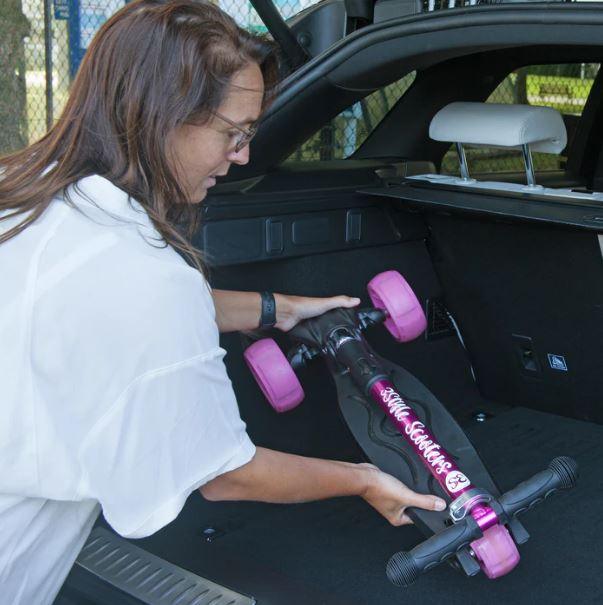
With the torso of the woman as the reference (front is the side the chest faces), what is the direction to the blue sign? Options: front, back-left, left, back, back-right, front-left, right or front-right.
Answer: left

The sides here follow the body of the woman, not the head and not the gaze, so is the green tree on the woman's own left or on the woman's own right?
on the woman's own left

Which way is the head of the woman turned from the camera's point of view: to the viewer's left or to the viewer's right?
to the viewer's right

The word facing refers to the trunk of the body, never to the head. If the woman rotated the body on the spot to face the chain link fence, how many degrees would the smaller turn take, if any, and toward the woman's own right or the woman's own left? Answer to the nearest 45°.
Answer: approximately 90° to the woman's own left

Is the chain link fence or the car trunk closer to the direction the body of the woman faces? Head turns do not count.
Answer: the car trunk

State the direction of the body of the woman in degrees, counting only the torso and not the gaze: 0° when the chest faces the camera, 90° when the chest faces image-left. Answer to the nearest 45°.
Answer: approximately 270°
